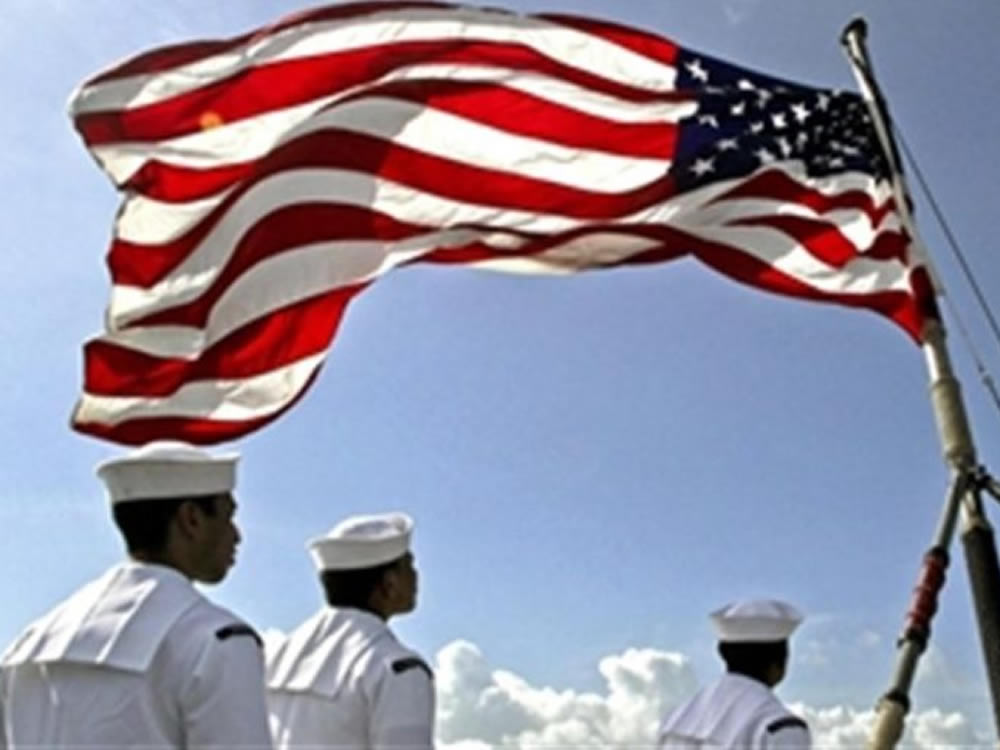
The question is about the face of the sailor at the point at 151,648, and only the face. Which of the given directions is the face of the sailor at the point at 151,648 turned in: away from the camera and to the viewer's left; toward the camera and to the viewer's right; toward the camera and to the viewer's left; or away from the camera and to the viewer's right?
away from the camera and to the viewer's right

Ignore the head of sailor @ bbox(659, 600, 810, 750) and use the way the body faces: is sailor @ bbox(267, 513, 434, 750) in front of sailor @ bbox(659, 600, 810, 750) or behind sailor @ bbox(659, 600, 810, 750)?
behind

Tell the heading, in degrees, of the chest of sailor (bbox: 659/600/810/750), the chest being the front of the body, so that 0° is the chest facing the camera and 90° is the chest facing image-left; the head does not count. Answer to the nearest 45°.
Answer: approximately 225°

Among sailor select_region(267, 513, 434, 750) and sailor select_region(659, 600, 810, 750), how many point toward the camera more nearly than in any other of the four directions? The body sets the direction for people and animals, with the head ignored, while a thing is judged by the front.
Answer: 0

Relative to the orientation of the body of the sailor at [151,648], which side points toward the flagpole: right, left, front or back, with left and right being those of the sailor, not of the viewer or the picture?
front

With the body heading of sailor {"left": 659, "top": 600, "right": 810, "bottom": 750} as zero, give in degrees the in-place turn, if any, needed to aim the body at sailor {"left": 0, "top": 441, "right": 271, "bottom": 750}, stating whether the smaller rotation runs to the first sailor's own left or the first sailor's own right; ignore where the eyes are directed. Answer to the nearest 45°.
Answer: approximately 180°

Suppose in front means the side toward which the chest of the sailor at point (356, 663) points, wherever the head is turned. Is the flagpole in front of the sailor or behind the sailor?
in front

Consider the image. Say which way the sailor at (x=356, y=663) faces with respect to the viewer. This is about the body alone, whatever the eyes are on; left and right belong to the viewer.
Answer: facing away from the viewer and to the right of the viewer

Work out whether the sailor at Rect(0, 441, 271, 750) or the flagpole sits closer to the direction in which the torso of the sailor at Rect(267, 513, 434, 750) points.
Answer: the flagpole

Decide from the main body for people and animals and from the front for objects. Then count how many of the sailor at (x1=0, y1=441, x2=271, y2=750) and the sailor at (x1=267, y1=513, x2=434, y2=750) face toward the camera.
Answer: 0

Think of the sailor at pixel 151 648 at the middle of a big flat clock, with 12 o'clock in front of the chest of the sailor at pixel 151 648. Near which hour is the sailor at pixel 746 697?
the sailor at pixel 746 697 is roughly at 12 o'clock from the sailor at pixel 151 648.

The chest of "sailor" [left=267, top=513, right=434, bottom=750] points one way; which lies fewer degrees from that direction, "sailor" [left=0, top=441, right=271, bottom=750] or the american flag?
the american flag

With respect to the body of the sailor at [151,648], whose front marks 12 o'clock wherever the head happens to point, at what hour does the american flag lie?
The american flag is roughly at 11 o'clock from the sailor.

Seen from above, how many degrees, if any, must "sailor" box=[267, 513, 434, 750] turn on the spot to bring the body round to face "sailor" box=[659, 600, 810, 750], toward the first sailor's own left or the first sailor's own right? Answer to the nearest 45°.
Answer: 0° — they already face them

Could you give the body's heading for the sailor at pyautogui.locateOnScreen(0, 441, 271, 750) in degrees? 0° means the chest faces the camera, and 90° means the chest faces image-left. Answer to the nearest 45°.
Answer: approximately 225°

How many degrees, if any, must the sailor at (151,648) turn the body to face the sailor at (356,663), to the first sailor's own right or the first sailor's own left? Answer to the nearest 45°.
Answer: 0° — they already face them
